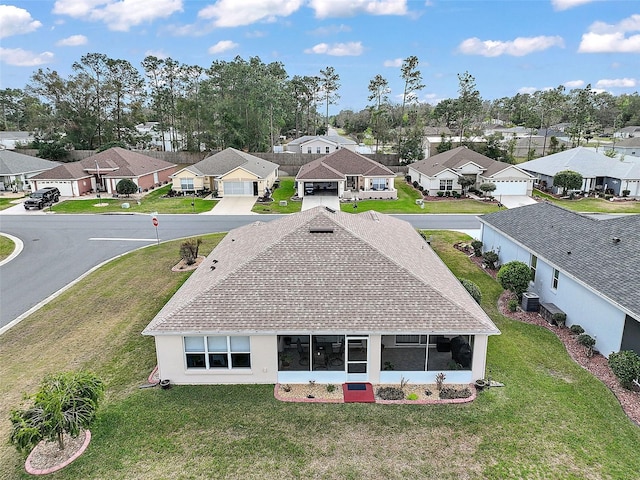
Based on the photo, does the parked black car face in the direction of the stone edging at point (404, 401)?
no

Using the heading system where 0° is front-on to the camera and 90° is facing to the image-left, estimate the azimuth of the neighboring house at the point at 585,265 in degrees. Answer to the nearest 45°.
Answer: approximately 135°

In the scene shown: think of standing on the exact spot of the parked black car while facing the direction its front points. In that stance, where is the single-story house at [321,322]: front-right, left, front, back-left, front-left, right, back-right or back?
front-left

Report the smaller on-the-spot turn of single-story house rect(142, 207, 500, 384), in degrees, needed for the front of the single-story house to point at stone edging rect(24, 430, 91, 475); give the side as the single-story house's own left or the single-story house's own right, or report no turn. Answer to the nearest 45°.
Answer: approximately 135° to the single-story house's own left

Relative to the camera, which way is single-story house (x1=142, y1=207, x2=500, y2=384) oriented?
away from the camera

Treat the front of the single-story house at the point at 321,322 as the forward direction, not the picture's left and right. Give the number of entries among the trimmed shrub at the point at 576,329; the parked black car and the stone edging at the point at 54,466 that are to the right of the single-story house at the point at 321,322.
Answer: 1

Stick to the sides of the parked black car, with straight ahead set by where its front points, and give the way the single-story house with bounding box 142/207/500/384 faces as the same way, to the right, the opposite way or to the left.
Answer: the opposite way

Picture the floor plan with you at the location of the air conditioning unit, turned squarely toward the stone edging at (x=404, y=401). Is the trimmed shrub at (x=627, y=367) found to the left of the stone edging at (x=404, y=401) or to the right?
left

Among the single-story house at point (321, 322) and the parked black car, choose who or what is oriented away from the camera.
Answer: the single-story house

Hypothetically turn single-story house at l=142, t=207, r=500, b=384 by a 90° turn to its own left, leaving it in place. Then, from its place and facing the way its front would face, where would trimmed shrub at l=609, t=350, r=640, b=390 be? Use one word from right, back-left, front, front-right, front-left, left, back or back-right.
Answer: back

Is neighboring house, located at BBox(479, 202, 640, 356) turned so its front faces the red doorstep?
no

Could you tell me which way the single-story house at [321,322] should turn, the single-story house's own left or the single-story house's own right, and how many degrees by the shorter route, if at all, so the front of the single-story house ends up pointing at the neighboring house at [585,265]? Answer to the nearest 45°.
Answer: approximately 90° to the single-story house's own right

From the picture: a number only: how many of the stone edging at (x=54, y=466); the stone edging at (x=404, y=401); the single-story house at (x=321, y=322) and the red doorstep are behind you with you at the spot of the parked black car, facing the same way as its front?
0

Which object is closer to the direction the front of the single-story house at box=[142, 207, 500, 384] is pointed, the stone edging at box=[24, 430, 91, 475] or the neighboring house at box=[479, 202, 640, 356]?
the neighboring house

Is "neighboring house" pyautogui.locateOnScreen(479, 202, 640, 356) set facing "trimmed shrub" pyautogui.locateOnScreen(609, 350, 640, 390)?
no

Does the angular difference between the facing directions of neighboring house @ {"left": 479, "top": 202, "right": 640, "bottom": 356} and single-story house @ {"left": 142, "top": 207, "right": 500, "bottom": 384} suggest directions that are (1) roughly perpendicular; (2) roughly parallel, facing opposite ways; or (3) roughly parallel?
roughly parallel

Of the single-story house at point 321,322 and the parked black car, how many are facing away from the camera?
1

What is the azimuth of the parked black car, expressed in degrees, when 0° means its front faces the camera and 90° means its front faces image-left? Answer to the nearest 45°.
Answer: approximately 45°

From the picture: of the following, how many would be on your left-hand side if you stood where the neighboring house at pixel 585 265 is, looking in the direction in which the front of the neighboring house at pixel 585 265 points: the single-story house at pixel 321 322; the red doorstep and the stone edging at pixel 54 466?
3

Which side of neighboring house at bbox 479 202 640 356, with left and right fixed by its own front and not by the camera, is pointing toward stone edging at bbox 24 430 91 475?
left
